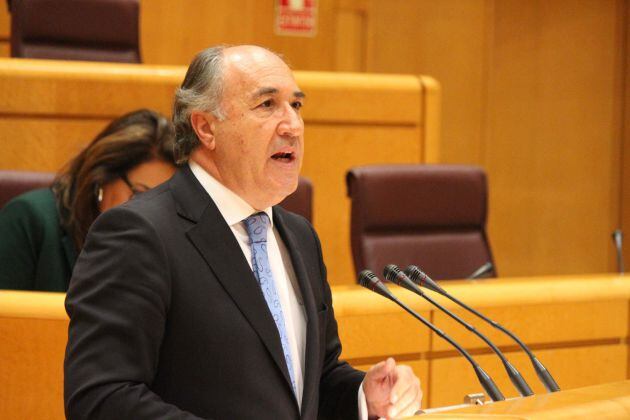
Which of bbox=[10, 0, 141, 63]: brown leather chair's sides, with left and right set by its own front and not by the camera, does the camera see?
front

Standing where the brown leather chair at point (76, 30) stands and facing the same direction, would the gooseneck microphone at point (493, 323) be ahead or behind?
ahead

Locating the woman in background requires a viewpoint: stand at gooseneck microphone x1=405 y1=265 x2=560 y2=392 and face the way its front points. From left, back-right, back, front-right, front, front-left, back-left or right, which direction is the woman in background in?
front-right

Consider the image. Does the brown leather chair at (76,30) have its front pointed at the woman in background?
yes

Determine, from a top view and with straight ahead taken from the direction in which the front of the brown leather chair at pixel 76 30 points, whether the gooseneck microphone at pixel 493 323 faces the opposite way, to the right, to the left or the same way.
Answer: to the right

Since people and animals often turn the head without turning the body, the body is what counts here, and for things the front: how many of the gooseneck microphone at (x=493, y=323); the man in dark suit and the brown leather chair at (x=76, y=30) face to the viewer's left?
1

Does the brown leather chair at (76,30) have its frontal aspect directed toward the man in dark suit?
yes

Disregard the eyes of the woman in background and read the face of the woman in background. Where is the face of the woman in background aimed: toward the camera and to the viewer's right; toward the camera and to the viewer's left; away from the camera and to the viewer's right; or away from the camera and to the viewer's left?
toward the camera and to the viewer's right

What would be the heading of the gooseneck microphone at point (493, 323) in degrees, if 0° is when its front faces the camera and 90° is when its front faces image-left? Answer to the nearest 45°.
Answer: approximately 90°

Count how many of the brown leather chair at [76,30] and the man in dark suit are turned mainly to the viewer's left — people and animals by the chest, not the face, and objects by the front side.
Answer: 0

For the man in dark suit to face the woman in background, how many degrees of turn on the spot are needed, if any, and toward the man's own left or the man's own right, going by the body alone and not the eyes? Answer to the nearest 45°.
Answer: approximately 135° to the man's own left

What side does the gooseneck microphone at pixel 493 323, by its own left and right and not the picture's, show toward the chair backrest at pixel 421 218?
right

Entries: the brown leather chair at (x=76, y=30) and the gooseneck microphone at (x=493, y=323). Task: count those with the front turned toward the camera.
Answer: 1
